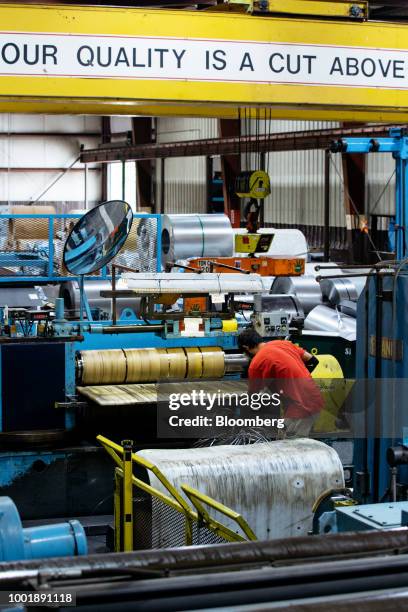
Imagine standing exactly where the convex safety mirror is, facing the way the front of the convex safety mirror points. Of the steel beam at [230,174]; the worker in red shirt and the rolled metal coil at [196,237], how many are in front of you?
1

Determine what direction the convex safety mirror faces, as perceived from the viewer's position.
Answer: facing the viewer and to the right of the viewer

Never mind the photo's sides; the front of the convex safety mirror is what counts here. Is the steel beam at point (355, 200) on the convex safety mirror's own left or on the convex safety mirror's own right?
on the convex safety mirror's own left

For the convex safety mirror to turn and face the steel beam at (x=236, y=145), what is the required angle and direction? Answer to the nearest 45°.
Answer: approximately 135° to its left

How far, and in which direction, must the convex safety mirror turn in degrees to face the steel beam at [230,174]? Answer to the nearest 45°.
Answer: approximately 135° to its left

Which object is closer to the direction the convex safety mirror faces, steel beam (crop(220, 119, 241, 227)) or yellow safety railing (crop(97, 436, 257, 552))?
the yellow safety railing

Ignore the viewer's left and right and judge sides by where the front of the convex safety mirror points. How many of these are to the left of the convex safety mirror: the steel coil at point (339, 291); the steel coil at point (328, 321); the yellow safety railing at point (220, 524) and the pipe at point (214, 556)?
2

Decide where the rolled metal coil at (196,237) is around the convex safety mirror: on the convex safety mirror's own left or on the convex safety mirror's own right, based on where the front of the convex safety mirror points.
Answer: on the convex safety mirror's own left

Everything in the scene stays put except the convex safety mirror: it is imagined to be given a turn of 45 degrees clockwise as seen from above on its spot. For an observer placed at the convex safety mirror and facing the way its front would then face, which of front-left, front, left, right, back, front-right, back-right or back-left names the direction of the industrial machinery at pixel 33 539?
front

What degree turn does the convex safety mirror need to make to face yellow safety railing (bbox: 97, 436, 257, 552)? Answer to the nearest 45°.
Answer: approximately 45° to its right
